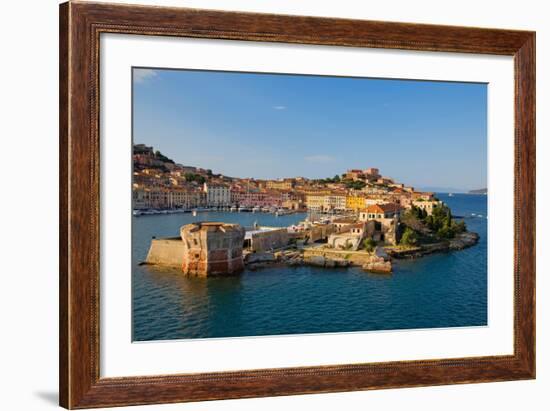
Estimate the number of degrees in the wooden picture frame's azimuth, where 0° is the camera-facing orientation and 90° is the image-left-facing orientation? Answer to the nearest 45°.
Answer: approximately 315°
